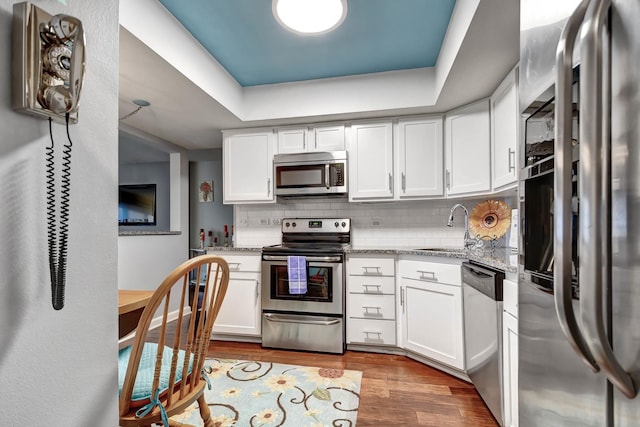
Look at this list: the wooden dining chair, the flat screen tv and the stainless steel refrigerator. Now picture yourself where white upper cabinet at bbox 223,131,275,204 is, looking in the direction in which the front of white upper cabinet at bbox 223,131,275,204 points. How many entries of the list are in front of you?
2

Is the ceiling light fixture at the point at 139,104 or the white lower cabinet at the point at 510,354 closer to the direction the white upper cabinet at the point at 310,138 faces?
the white lower cabinet

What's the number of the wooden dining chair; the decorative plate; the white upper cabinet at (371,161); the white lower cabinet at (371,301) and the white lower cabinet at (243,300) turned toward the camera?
4

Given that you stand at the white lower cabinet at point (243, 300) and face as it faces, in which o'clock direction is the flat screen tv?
The flat screen tv is roughly at 5 o'clock from the white lower cabinet.

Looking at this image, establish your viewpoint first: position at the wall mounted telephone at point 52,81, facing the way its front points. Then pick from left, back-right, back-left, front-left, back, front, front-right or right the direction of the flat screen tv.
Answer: back-left

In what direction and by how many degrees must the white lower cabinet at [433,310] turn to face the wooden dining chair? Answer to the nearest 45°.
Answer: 0° — it already faces it

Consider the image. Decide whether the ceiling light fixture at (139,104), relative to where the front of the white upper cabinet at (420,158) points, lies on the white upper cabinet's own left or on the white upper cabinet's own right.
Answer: on the white upper cabinet's own right

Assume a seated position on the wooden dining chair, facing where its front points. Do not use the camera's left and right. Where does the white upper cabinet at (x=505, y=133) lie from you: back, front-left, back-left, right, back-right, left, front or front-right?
back-right

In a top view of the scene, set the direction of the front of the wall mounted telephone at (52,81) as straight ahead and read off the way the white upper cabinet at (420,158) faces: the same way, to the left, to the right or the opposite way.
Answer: to the right
